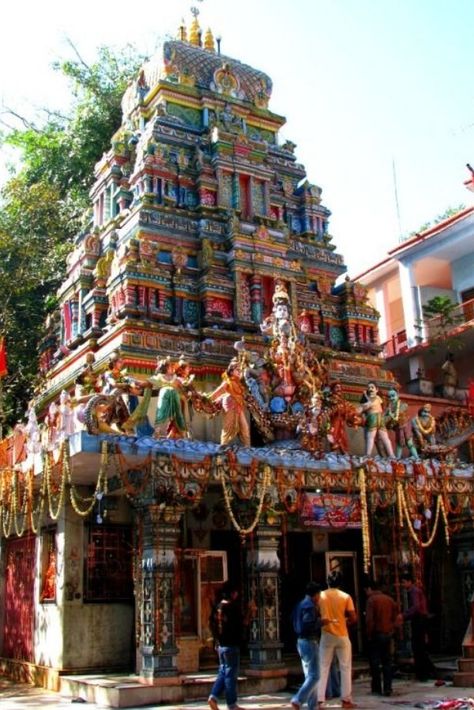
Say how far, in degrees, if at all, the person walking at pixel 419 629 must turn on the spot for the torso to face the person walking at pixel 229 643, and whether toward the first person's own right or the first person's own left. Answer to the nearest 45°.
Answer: approximately 45° to the first person's own left

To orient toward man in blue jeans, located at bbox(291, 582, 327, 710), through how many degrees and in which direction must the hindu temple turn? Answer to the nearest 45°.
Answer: approximately 45° to its right

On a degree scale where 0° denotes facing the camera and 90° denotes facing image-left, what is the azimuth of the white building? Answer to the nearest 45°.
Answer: approximately 45°

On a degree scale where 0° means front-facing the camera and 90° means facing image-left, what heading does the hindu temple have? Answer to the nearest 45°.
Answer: approximately 315°
